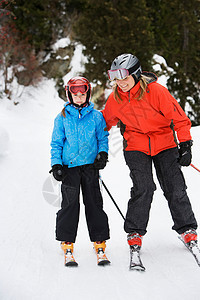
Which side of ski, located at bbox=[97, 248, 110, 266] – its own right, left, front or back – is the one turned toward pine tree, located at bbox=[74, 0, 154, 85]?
back

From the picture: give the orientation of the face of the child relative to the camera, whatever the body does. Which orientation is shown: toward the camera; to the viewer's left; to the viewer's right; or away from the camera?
toward the camera

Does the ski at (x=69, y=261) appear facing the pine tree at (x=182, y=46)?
no

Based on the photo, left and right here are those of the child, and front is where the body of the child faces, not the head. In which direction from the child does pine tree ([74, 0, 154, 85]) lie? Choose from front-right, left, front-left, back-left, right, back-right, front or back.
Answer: back

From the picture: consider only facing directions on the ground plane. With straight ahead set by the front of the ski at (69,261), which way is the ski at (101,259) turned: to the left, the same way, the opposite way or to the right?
the same way

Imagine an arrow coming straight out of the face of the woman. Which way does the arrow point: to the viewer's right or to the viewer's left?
to the viewer's left

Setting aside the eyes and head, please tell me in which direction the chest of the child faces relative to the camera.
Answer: toward the camera

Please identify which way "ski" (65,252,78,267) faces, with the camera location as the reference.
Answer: facing the viewer

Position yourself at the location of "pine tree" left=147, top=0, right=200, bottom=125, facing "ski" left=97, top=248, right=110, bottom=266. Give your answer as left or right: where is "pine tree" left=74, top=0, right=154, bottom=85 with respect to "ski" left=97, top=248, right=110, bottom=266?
right
